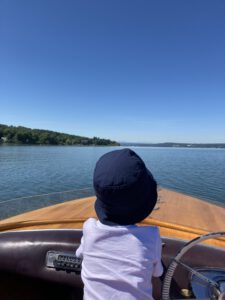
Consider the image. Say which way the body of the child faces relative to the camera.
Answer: away from the camera

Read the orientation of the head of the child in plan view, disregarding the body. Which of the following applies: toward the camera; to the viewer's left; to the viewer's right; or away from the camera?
away from the camera

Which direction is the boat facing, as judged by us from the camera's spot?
facing away from the viewer
